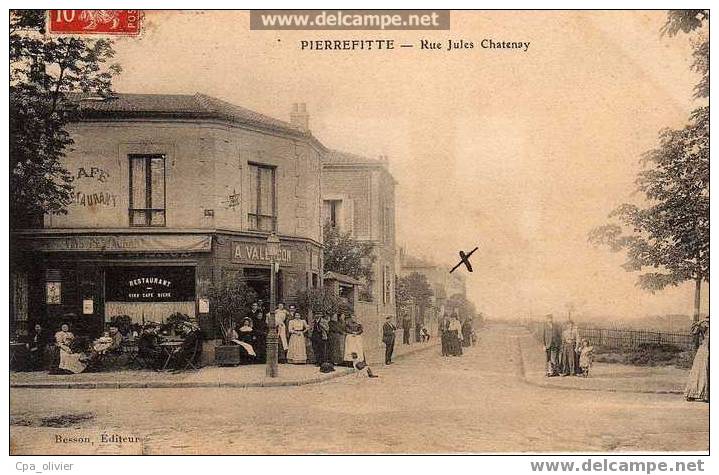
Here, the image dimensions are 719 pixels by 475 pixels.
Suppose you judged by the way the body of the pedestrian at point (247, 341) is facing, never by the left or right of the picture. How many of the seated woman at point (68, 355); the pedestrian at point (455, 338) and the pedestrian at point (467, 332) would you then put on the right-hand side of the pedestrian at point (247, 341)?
1

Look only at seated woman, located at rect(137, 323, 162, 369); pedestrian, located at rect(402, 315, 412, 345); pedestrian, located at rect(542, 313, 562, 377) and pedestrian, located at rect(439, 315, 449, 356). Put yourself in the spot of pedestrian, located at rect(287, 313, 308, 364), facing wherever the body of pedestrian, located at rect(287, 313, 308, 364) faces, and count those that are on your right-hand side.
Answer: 1

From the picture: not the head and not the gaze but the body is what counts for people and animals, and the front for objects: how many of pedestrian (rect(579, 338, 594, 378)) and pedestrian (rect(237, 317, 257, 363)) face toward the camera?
2

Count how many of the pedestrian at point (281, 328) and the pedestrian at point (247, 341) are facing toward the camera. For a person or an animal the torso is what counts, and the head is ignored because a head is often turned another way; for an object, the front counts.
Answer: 2

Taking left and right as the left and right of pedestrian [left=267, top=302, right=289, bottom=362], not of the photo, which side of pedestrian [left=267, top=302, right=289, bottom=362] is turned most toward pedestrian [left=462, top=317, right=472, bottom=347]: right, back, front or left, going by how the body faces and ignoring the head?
back

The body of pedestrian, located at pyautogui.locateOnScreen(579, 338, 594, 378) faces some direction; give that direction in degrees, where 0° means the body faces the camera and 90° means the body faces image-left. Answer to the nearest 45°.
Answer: approximately 0°

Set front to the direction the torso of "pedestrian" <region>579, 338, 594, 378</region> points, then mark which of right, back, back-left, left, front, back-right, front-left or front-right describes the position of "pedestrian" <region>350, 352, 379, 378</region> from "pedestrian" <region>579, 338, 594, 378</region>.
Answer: right

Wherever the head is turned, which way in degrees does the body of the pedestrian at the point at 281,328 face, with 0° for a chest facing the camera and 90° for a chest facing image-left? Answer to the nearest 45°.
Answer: approximately 0°

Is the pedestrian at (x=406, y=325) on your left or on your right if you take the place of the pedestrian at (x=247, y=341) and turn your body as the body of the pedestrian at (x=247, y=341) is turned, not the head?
on your left

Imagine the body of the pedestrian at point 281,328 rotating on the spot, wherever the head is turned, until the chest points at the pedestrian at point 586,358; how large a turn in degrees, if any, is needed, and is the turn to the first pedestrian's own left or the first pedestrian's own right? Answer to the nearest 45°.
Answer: approximately 90° to the first pedestrian's own left
